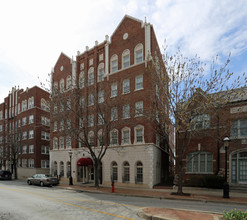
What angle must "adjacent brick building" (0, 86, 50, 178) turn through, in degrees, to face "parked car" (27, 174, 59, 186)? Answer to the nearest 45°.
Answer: approximately 45° to its left

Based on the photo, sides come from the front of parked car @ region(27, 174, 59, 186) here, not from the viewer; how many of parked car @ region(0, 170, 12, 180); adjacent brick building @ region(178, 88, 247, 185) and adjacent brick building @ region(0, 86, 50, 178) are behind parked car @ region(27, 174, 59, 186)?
1

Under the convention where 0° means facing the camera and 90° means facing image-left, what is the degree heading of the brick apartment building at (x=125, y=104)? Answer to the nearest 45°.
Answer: approximately 45°

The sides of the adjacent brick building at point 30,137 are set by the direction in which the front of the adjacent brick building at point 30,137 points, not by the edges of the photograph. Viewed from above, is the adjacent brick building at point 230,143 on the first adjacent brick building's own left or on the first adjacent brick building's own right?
on the first adjacent brick building's own left

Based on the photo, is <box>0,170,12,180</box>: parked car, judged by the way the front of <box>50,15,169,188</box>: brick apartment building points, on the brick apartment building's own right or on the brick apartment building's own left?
on the brick apartment building's own right

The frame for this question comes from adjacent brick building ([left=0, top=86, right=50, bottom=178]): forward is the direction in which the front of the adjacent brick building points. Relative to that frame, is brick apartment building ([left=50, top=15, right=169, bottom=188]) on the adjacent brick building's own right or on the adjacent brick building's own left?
on the adjacent brick building's own left

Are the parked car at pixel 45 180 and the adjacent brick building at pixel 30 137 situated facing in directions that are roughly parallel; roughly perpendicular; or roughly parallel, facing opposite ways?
roughly perpendicular

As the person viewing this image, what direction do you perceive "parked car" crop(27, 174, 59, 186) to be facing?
facing away from the viewer and to the left of the viewer

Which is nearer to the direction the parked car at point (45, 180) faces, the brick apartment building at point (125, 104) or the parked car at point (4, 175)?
the parked car
